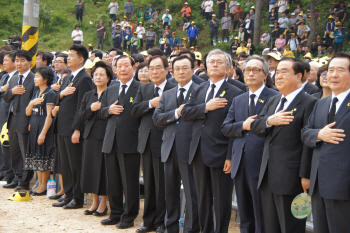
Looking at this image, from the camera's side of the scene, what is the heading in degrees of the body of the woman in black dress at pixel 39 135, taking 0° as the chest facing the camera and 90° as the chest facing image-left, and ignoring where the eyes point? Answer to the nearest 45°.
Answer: approximately 45°

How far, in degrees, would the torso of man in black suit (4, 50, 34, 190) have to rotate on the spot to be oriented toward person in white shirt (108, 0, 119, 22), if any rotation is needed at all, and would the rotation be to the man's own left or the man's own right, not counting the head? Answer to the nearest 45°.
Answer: approximately 135° to the man's own right

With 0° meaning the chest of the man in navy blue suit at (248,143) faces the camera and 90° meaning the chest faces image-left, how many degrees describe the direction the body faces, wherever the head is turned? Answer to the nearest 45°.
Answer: approximately 45°

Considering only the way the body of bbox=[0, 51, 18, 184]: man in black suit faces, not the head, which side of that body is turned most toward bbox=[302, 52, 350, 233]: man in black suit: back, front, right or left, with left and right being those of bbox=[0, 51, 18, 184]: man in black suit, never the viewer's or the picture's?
left

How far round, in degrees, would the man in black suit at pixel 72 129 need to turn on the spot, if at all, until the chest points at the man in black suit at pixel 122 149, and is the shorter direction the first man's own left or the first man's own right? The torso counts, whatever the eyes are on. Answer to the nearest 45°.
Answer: approximately 90° to the first man's own left

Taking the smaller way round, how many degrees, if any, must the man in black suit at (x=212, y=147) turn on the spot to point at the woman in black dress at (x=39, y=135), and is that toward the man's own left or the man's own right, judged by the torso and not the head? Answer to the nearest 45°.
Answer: approximately 90° to the man's own right

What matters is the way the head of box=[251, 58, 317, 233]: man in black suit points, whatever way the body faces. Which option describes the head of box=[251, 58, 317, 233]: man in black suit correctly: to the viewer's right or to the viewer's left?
to the viewer's left

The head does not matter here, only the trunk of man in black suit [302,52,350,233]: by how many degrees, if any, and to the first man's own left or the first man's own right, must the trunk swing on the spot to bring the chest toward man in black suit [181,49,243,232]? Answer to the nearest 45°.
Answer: approximately 90° to the first man's own right

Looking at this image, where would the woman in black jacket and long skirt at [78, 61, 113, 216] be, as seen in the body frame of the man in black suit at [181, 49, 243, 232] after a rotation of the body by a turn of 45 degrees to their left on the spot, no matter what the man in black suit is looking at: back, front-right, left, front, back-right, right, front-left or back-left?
back-right
